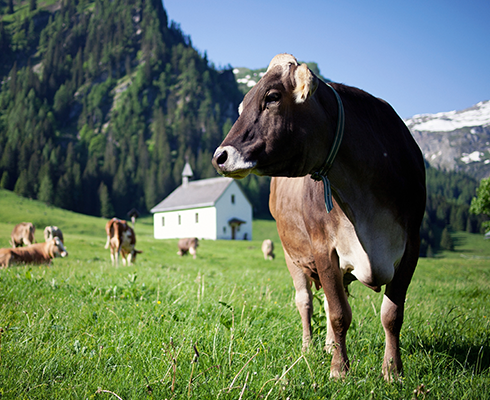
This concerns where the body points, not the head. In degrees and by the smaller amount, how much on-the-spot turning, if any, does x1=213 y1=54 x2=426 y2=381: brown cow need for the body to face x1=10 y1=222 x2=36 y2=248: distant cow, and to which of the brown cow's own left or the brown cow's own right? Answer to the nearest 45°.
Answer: approximately 135° to the brown cow's own right

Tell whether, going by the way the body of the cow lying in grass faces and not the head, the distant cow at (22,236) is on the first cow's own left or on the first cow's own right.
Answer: on the first cow's own left

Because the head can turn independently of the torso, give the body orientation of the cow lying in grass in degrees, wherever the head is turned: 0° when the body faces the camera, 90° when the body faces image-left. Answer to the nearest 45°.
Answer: approximately 270°

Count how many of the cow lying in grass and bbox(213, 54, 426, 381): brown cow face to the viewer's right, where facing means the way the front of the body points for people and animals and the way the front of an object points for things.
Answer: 1

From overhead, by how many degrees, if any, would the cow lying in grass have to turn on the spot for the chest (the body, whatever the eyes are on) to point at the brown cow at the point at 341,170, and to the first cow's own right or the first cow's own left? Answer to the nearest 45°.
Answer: approximately 90° to the first cow's own right

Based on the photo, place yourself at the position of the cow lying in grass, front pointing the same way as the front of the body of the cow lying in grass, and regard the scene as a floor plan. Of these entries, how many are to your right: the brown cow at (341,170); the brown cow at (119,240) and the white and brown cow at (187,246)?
1

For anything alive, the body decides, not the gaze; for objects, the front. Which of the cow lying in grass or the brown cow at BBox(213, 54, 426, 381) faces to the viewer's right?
the cow lying in grass

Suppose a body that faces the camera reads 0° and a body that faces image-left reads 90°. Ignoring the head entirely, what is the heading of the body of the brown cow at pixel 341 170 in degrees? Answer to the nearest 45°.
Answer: approximately 0°
